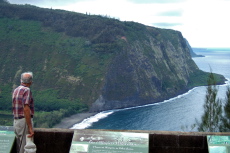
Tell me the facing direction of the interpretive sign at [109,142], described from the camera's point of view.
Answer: facing the viewer

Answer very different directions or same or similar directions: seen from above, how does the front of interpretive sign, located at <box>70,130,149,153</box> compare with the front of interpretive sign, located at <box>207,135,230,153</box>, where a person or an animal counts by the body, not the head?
same or similar directions

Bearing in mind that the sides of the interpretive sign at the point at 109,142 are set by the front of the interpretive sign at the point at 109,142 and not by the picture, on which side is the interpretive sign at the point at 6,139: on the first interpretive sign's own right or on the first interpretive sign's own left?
on the first interpretive sign's own right

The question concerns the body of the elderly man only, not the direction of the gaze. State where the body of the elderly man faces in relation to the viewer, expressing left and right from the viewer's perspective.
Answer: facing away from the viewer and to the right of the viewer

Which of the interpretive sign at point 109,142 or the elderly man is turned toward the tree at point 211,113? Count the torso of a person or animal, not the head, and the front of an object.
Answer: the elderly man

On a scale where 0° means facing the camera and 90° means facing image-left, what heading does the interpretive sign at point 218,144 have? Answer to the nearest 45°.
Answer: approximately 0°

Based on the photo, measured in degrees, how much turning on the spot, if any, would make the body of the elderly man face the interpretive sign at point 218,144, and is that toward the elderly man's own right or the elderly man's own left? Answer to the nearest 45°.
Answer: approximately 45° to the elderly man's own right

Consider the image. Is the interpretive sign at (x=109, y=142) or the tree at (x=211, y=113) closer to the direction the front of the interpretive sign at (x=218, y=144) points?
the interpretive sign

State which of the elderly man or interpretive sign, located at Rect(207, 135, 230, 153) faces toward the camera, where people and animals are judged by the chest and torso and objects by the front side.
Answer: the interpretive sign

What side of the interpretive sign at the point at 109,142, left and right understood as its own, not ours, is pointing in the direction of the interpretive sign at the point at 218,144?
left

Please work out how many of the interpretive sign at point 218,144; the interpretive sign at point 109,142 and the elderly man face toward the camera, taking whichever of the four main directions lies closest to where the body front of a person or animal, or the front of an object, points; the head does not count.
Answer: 2

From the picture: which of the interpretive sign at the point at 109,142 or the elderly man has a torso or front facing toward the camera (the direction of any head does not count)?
the interpretive sign

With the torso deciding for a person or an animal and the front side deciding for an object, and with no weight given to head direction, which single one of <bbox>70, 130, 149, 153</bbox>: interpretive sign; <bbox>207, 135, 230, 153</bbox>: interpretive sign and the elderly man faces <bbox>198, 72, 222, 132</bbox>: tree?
the elderly man
